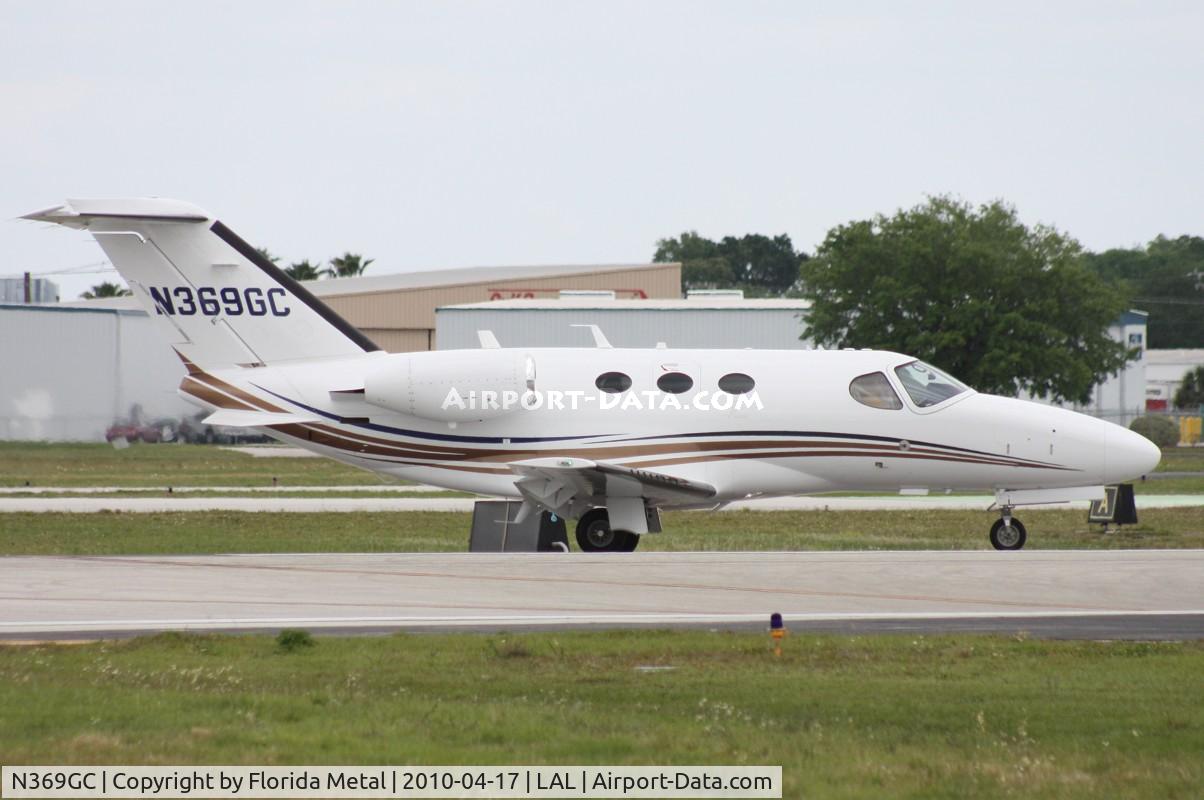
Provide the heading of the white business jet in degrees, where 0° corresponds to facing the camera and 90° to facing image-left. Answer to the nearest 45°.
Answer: approximately 270°
